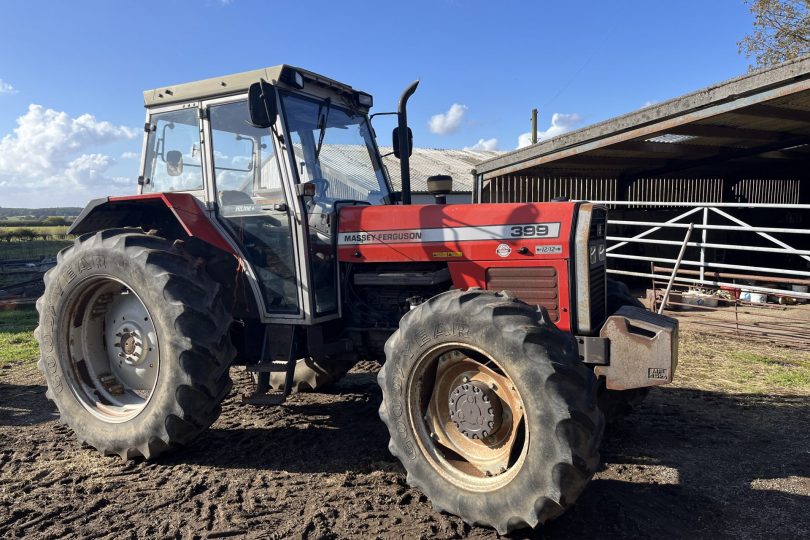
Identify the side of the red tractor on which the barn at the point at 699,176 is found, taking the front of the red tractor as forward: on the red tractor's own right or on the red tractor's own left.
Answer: on the red tractor's own left

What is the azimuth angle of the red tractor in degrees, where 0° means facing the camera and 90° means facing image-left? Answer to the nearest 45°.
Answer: approximately 315°
